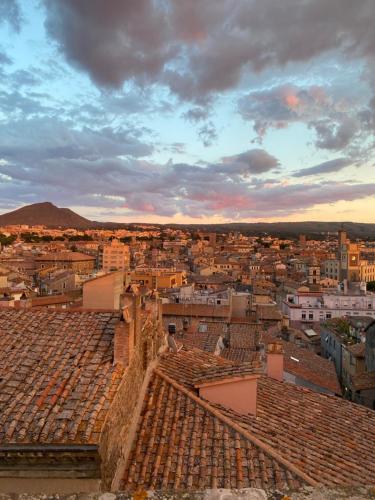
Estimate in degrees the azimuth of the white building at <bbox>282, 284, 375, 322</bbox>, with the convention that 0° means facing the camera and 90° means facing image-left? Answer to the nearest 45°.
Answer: approximately 0°

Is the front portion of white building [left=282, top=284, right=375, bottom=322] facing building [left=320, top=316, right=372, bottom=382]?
yes

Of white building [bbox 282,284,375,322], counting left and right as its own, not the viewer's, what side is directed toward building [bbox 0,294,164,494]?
front

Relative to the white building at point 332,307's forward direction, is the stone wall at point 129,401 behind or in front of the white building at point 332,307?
in front
